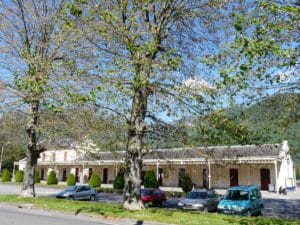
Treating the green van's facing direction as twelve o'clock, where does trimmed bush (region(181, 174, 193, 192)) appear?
The trimmed bush is roughly at 4 o'clock from the green van.

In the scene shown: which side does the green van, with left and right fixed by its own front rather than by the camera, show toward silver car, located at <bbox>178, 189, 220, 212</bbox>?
right

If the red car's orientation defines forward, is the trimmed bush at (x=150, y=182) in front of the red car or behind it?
behind

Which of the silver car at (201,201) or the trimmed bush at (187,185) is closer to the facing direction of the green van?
the silver car

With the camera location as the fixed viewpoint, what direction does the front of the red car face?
facing the viewer and to the left of the viewer

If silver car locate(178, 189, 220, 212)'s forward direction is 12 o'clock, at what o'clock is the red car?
The red car is roughly at 3 o'clock from the silver car.
